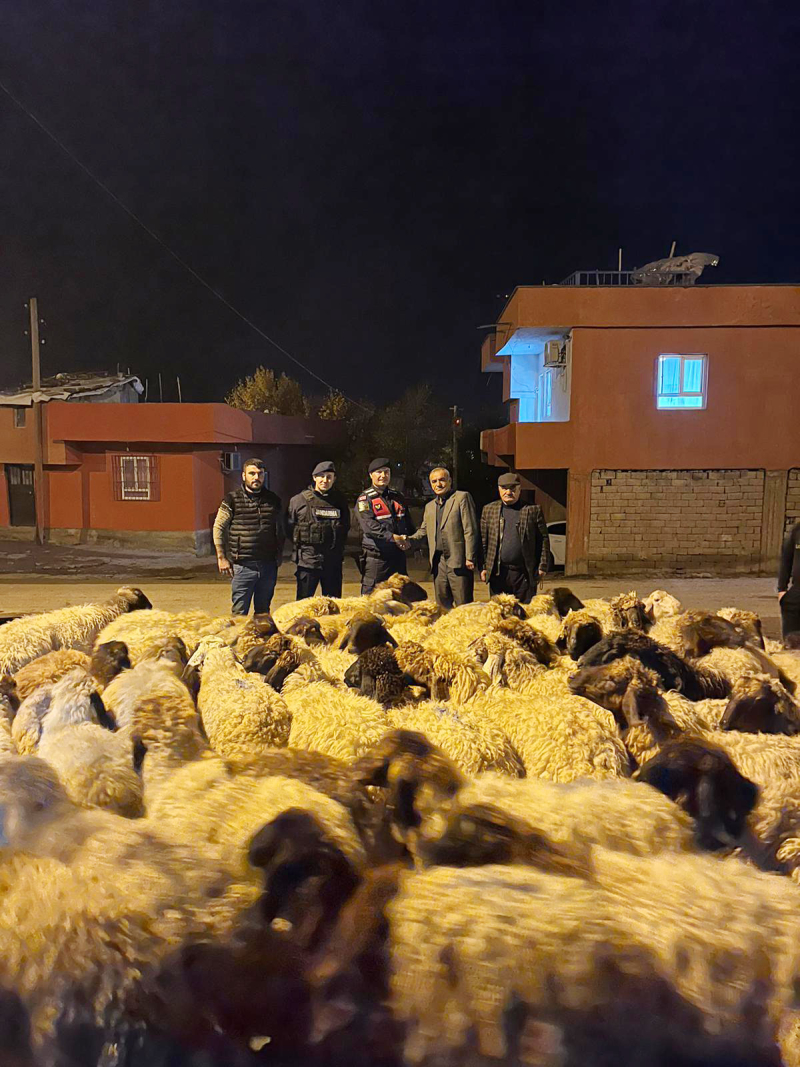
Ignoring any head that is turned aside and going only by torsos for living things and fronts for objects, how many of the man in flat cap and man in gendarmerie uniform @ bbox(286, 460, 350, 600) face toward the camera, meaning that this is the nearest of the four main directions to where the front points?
2

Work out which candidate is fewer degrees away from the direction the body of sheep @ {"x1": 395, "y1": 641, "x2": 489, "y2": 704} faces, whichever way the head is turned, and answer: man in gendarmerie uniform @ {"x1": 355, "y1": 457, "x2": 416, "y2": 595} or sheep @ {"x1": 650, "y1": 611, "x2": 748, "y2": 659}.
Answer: the man in gendarmerie uniform

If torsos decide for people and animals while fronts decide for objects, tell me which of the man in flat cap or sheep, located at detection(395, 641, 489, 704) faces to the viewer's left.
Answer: the sheep

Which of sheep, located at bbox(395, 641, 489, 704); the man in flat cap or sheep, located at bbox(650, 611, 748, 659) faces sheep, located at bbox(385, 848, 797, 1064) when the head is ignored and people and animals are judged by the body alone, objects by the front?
the man in flat cap

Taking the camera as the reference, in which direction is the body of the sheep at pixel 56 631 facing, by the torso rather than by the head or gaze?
to the viewer's right

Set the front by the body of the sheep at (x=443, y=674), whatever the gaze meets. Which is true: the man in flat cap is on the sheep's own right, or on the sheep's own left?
on the sheep's own right
